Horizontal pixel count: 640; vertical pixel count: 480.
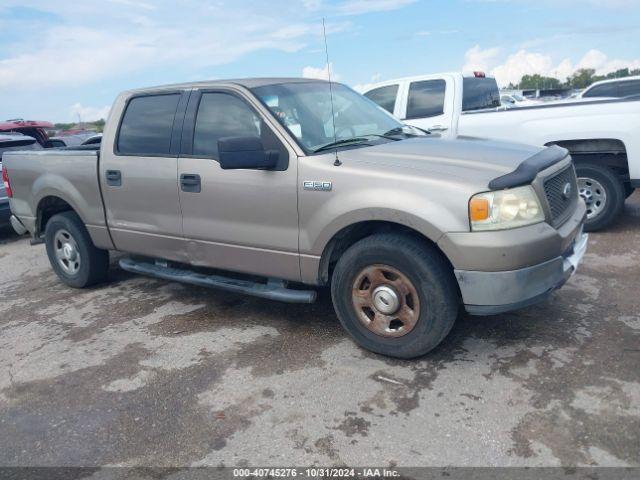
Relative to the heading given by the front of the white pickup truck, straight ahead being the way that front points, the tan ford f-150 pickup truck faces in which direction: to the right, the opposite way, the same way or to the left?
the opposite way

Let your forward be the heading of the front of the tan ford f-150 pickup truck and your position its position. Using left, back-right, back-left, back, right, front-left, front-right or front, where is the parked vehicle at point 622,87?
left

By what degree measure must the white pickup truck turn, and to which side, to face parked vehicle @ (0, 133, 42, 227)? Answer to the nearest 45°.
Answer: approximately 45° to its left

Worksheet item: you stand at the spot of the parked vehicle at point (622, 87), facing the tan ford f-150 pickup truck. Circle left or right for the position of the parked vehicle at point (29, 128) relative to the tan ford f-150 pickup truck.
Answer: right

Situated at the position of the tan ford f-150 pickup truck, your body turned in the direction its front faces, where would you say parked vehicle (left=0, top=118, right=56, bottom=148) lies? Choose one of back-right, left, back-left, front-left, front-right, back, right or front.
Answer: back

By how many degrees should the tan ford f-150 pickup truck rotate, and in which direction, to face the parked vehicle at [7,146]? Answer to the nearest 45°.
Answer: approximately 180°

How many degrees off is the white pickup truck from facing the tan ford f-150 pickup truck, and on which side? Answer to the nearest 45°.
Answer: approximately 90° to its left

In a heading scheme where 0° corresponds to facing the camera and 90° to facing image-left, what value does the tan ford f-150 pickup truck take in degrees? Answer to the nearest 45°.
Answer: approximately 315°

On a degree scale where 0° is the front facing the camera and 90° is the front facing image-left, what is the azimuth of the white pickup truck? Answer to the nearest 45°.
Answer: approximately 135°

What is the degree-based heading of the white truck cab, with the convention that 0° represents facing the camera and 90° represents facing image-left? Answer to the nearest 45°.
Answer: approximately 135°

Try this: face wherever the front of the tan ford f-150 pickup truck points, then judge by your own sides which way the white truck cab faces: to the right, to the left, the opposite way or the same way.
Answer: the opposite way

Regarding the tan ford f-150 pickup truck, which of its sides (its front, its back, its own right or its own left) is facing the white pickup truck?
left
